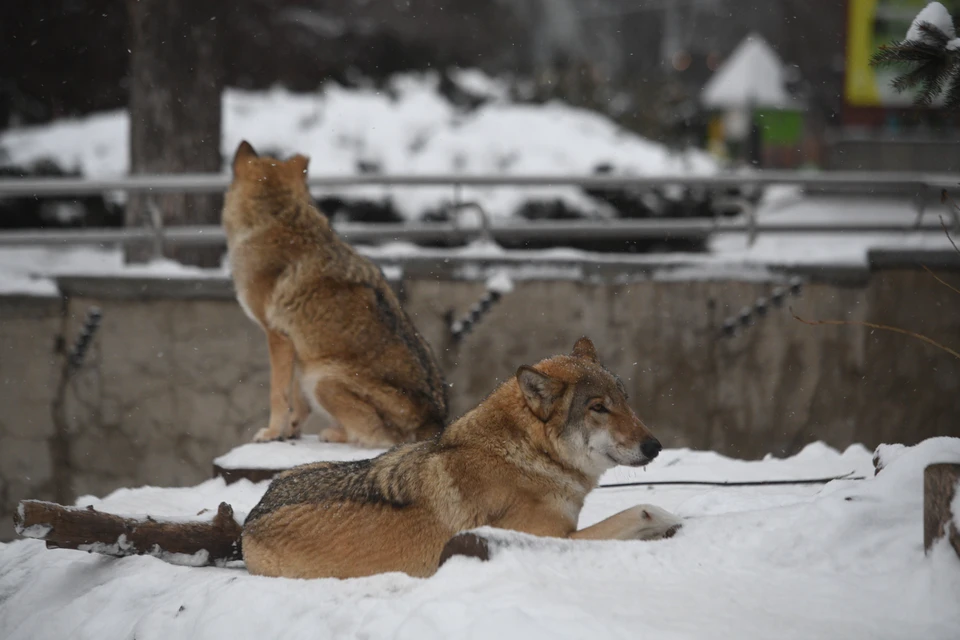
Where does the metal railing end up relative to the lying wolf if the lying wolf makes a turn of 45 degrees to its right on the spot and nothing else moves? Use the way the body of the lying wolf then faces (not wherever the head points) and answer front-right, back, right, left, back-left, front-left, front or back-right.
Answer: back-left

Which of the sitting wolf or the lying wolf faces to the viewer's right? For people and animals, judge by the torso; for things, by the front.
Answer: the lying wolf

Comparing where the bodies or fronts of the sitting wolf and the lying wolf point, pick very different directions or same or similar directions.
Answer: very different directions

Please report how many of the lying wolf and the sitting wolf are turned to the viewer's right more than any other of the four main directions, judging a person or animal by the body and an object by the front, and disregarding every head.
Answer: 1

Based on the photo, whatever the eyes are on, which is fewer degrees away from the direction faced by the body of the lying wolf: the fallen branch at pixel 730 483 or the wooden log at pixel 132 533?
the fallen branch

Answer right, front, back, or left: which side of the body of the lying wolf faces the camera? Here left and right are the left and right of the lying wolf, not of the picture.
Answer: right
